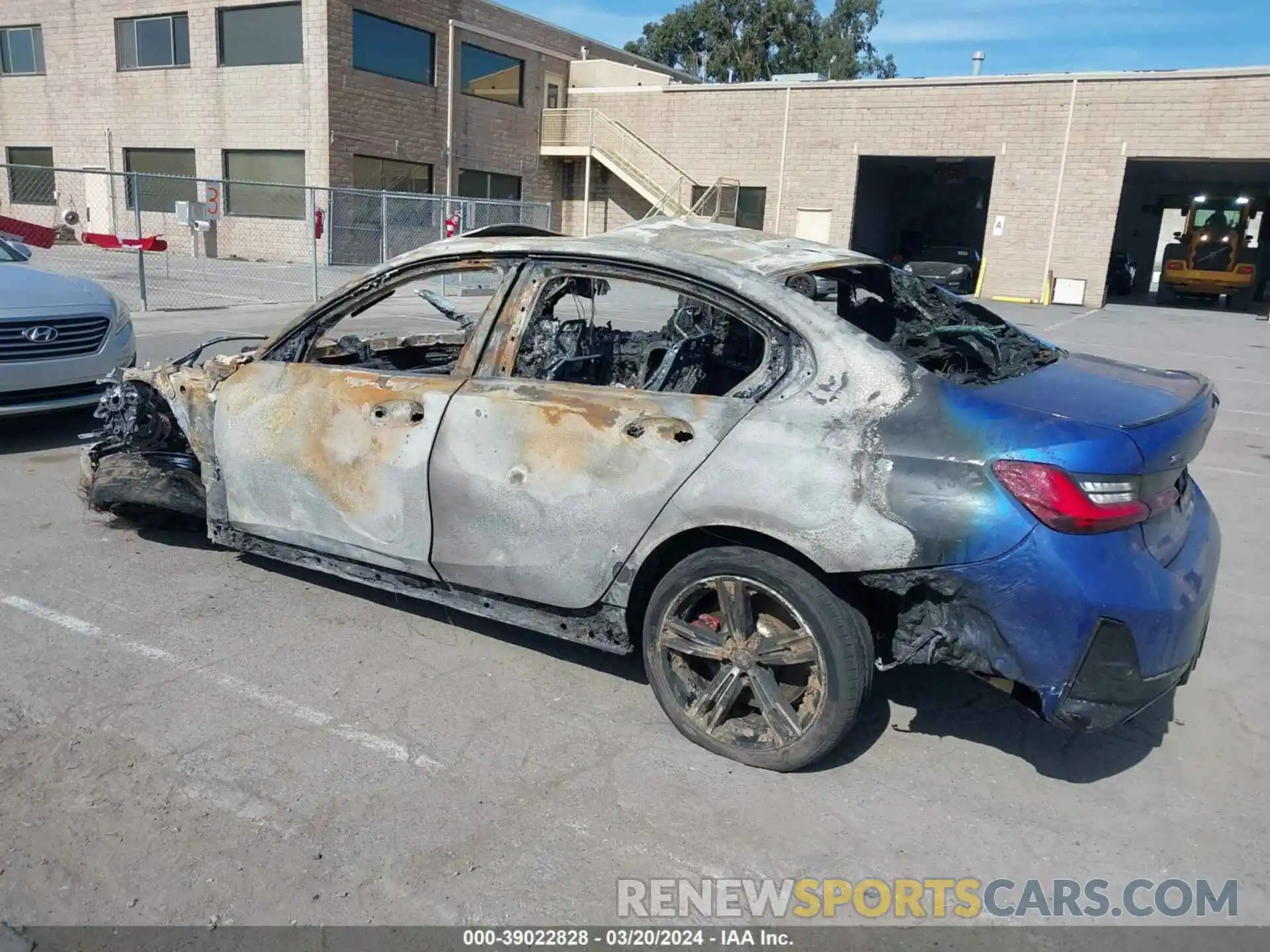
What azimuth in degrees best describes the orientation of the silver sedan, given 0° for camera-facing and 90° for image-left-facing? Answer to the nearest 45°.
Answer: approximately 315°

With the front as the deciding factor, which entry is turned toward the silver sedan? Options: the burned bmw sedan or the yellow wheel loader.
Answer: the burned bmw sedan

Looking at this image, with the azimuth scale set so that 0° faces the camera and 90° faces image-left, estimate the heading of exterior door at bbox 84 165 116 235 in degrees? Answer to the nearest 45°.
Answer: approximately 0°
